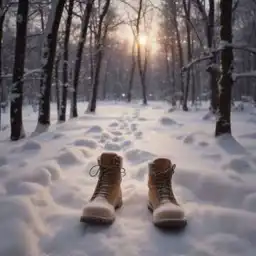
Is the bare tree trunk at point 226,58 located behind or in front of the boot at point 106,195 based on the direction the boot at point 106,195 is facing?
behind

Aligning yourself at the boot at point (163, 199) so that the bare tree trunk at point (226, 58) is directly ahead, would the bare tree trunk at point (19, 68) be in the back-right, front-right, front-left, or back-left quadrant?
front-left

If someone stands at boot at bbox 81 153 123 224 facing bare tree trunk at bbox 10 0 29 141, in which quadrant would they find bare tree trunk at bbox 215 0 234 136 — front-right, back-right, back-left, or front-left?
front-right

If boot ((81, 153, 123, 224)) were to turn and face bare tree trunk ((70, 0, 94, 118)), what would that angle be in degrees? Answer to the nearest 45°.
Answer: approximately 135° to its right

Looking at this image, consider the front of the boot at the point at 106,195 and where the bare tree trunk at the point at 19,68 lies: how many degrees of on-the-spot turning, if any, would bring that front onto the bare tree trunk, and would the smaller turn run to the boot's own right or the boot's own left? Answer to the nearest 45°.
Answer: approximately 135° to the boot's own right

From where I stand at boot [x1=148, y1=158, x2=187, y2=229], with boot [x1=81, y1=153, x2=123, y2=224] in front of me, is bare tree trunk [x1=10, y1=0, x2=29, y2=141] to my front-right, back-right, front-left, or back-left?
front-right

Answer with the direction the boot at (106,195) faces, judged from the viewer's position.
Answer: facing the viewer and to the left of the viewer

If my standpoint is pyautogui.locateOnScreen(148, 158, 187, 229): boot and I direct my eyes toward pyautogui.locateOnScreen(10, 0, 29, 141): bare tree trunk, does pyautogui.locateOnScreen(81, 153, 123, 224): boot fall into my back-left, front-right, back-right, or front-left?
front-left
